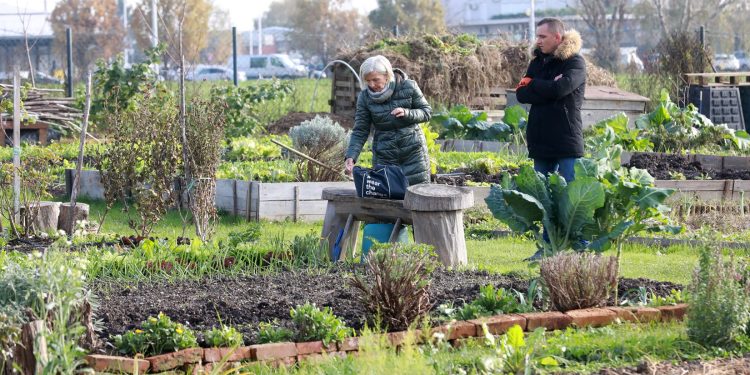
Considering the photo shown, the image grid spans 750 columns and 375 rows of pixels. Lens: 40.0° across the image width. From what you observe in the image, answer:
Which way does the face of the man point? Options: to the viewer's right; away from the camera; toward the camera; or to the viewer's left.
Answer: to the viewer's left

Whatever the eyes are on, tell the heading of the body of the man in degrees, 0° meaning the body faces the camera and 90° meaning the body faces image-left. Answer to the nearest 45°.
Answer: approximately 45°

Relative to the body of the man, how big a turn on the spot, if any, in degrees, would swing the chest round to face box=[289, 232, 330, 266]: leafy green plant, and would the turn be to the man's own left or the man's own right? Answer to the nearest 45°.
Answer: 0° — they already face it

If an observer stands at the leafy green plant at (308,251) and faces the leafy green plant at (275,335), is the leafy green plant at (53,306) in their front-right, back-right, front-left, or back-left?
front-right

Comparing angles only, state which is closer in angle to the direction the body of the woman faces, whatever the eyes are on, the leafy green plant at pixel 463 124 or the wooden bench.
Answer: the wooden bench

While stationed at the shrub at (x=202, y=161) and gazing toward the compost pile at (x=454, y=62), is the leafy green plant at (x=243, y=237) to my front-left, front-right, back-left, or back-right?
back-right

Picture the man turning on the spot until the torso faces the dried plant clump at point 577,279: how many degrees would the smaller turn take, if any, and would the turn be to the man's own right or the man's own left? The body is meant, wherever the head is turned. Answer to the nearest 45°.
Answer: approximately 45° to the man's own left

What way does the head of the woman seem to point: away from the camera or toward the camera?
toward the camera

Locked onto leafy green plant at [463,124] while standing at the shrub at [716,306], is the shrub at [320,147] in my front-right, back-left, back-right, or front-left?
front-left

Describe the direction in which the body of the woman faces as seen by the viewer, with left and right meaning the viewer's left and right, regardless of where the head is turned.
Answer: facing the viewer and to the left of the viewer

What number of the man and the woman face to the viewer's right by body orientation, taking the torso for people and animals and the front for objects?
0

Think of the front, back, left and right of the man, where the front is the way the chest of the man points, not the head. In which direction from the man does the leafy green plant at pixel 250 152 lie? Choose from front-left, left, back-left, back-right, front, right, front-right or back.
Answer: right

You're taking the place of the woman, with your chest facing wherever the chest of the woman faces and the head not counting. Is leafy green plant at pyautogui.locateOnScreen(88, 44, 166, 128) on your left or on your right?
on your right
